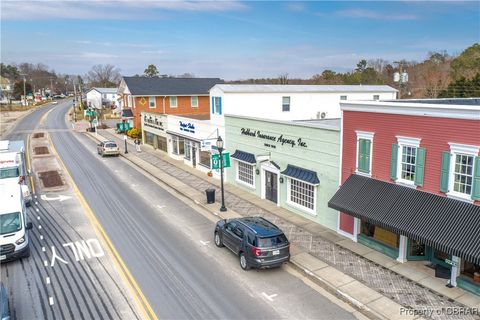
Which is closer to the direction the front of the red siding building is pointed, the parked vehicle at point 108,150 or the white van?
the white van

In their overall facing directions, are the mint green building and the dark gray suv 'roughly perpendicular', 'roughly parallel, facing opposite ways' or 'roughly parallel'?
roughly perpendicular

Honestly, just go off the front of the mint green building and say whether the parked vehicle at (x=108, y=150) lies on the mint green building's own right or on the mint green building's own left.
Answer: on the mint green building's own right

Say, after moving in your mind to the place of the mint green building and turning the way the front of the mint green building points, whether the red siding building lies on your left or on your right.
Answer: on your left

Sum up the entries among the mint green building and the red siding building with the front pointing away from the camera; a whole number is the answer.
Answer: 0

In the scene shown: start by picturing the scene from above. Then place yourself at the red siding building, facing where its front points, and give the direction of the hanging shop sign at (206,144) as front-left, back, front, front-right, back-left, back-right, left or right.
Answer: right

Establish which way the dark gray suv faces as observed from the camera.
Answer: facing away from the viewer and to the left of the viewer

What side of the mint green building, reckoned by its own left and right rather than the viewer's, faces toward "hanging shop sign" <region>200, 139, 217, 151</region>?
right

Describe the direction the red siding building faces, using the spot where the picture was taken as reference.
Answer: facing the viewer and to the left of the viewer

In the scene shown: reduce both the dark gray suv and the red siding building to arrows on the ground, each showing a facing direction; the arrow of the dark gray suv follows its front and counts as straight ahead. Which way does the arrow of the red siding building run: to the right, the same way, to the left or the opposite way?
to the left

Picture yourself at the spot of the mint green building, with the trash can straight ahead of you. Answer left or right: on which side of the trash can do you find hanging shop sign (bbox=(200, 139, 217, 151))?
right

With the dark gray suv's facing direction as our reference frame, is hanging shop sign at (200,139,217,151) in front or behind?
in front

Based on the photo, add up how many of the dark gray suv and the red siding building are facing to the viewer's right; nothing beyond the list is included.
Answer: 0

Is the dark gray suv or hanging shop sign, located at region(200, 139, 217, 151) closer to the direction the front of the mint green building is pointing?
the dark gray suv

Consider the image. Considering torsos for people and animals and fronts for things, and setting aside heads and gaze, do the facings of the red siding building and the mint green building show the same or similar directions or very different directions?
same or similar directions

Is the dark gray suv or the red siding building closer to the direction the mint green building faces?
the dark gray suv

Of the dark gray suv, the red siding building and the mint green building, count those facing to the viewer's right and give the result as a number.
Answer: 0

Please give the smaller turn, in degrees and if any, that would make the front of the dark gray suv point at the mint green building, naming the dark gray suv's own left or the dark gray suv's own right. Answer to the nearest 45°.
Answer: approximately 45° to the dark gray suv's own right

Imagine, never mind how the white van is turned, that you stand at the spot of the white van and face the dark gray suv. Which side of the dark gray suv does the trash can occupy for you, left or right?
left

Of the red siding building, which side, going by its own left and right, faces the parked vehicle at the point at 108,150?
right
